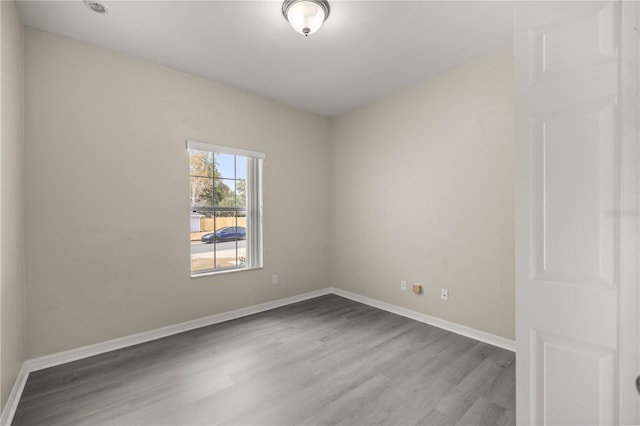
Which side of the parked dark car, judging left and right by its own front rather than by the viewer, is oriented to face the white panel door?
left

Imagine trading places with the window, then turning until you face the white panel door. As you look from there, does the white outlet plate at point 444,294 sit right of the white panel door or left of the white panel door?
left

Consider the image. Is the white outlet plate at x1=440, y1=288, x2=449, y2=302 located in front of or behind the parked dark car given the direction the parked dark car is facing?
behind

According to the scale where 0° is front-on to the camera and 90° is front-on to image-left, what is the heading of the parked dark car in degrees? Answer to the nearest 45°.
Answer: approximately 90°
